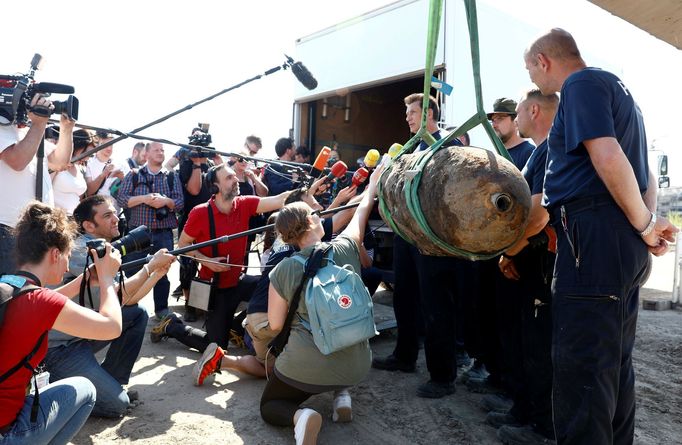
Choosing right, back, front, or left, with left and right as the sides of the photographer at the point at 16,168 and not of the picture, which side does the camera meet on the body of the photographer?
right

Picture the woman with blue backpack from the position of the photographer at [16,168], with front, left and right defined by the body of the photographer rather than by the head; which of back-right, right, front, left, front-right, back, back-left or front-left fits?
front-right

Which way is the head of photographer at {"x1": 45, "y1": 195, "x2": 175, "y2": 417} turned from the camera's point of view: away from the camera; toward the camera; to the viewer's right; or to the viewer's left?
to the viewer's right

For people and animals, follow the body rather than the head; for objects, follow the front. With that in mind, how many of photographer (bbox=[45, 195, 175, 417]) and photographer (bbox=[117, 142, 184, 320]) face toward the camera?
1

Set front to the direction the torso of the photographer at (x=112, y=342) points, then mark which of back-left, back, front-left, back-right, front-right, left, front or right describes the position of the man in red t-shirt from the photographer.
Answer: front-left

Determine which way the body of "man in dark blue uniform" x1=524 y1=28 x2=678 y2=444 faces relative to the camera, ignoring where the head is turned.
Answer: to the viewer's left

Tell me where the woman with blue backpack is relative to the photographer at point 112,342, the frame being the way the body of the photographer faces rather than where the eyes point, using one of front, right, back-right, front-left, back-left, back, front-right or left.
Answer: front-right

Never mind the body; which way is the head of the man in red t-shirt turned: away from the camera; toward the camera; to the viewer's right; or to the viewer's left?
to the viewer's right

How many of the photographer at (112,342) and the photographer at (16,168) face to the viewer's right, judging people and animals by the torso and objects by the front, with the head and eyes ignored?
2

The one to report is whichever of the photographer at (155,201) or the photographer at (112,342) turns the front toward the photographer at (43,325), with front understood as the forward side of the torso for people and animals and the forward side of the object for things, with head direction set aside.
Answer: the photographer at (155,201)

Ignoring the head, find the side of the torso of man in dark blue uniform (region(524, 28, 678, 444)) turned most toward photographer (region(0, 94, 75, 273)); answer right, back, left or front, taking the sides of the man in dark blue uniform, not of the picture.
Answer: front

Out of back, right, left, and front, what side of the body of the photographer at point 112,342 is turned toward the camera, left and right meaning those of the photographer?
right

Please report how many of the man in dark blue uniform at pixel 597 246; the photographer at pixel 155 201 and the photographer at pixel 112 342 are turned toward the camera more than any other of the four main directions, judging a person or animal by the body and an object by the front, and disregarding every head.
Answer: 1

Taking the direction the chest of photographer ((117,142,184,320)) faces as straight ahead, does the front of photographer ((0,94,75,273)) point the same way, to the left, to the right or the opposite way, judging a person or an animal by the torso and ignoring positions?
to the left
